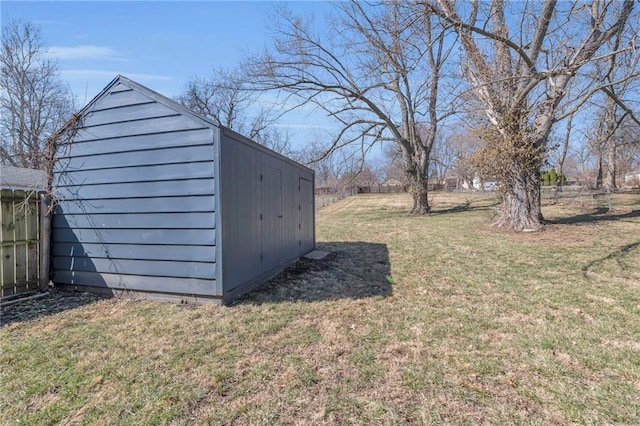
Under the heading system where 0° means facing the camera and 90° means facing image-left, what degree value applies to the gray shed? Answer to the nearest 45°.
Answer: approximately 315°

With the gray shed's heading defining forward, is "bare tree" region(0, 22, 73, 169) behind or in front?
behind
